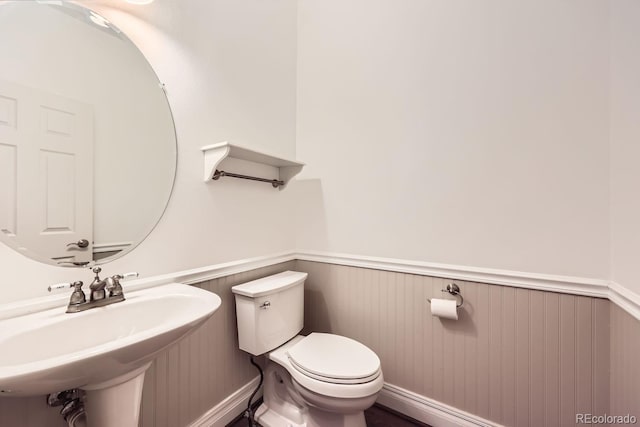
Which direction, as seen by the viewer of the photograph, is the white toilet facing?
facing the viewer and to the right of the viewer

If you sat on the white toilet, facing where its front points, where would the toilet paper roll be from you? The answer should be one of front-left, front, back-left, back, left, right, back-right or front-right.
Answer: front-left

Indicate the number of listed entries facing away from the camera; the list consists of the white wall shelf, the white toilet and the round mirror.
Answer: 0

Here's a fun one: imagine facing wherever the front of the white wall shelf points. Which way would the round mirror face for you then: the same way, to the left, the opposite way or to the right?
the same way

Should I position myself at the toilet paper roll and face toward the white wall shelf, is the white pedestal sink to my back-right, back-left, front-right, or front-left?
front-left

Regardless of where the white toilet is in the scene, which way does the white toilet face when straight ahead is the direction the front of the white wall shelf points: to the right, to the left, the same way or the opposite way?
the same way

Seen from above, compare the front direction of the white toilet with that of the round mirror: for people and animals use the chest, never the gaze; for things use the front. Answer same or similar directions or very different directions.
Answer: same or similar directions

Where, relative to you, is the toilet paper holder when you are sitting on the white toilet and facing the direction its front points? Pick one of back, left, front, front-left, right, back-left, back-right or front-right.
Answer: front-left

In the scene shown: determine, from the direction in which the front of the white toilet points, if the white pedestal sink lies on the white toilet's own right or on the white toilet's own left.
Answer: on the white toilet's own right

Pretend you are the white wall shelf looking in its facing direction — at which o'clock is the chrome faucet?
The chrome faucet is roughly at 3 o'clock from the white wall shelf.
